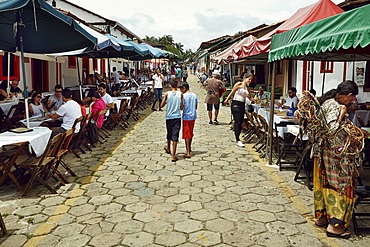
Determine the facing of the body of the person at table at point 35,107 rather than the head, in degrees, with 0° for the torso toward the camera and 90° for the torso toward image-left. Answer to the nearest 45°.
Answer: approximately 315°

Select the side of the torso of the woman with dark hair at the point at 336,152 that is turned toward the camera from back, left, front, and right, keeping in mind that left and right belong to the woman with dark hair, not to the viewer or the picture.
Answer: right

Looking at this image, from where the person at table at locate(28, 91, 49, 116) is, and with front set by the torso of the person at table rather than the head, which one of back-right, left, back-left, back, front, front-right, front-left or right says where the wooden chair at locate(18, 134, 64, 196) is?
front-right

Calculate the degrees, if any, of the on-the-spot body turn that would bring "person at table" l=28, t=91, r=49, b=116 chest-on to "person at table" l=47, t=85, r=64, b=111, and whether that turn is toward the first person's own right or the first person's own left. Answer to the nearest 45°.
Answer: approximately 90° to the first person's own left

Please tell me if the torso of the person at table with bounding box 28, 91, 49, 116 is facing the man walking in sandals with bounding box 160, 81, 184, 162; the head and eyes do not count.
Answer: yes

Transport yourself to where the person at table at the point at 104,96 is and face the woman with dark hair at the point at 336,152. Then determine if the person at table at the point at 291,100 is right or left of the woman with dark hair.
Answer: left
